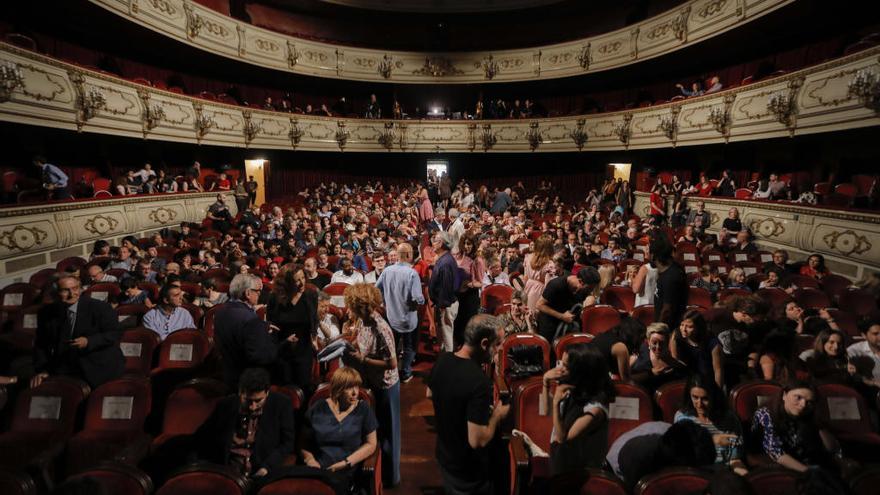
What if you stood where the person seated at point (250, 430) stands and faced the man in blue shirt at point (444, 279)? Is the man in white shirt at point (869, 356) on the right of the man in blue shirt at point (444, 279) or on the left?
right

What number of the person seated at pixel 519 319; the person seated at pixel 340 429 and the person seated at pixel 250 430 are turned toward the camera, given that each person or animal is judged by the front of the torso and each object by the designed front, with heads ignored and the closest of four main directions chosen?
3

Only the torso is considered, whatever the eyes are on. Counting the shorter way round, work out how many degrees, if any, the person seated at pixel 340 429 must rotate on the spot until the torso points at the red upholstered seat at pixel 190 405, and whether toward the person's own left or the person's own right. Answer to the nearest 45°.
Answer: approximately 135° to the person's own right

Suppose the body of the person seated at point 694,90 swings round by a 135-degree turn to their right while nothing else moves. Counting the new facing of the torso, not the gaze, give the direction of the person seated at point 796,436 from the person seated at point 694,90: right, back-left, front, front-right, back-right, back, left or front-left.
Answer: back

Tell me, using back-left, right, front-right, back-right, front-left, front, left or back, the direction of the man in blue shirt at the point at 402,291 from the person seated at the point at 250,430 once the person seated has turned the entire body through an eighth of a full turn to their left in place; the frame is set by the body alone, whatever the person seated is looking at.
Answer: left

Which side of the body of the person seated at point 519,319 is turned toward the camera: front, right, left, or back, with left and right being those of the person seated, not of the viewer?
front

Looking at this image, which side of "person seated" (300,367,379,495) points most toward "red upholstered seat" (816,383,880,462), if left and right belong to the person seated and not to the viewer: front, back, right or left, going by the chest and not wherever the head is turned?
left

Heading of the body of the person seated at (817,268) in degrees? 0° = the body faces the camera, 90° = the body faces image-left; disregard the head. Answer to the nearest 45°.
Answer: approximately 45°

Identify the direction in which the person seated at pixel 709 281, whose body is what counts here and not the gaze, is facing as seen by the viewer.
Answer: toward the camera

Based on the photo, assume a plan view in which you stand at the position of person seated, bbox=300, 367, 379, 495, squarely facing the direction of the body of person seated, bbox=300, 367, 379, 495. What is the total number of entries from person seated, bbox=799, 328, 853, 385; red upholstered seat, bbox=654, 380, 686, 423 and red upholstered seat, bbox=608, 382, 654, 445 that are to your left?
3

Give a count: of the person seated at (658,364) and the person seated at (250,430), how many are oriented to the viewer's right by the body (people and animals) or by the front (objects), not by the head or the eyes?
0

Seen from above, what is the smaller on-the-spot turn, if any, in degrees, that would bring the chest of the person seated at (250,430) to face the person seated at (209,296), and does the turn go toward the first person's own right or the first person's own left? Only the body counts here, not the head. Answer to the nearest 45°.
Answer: approximately 180°

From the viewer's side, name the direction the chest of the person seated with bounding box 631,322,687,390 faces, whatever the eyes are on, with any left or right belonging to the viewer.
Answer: facing the viewer
